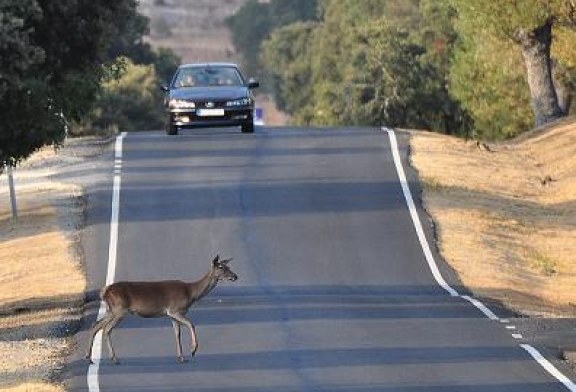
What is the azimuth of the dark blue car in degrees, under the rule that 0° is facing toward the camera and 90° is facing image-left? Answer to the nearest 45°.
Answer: approximately 0°

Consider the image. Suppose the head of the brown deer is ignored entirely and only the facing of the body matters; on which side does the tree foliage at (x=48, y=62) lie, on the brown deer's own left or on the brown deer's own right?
on the brown deer's own left

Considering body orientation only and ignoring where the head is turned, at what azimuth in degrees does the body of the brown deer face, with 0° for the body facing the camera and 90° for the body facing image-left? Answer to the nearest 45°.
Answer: approximately 270°
